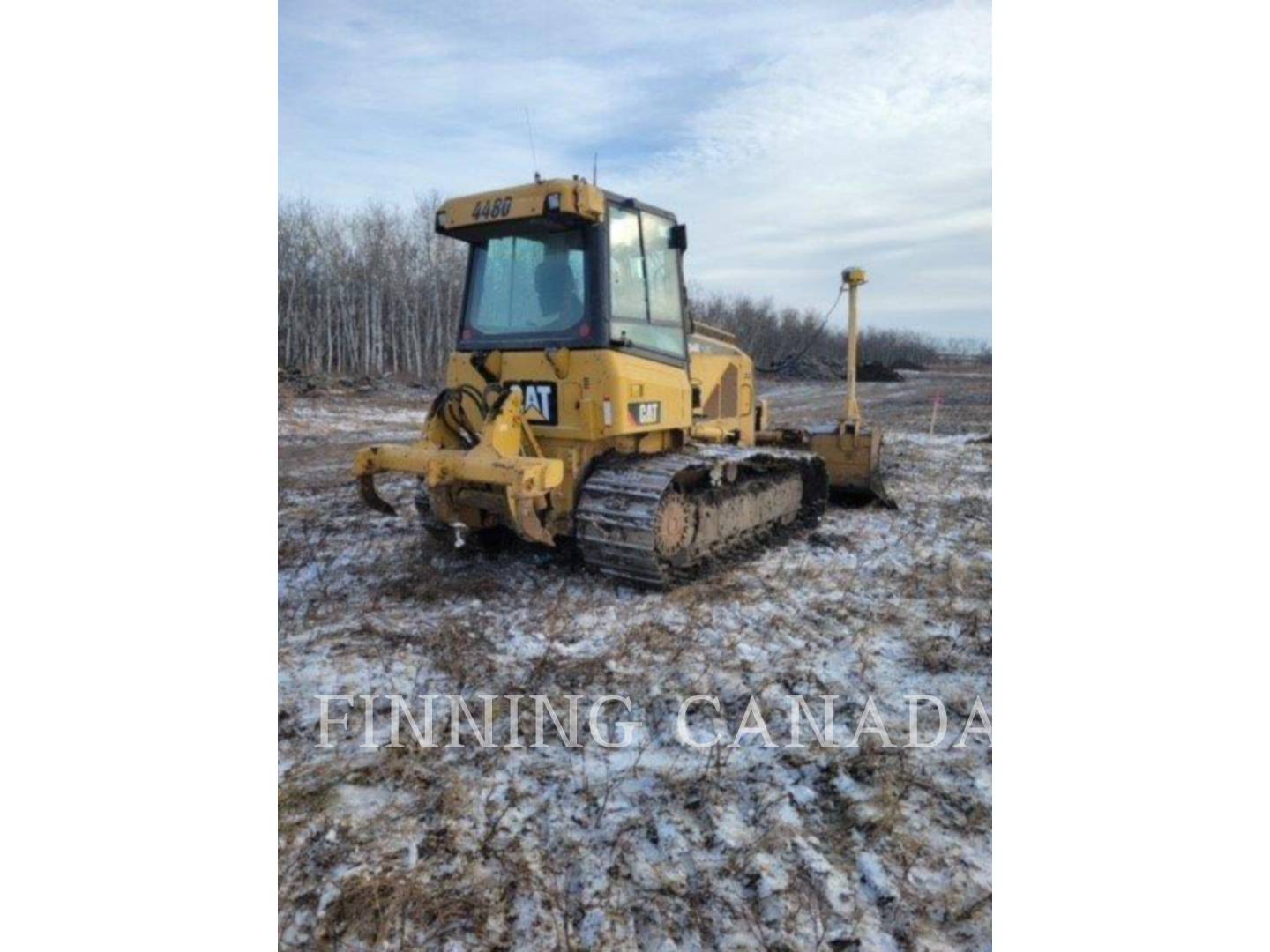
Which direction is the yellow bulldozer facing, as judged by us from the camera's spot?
facing away from the viewer and to the right of the viewer
